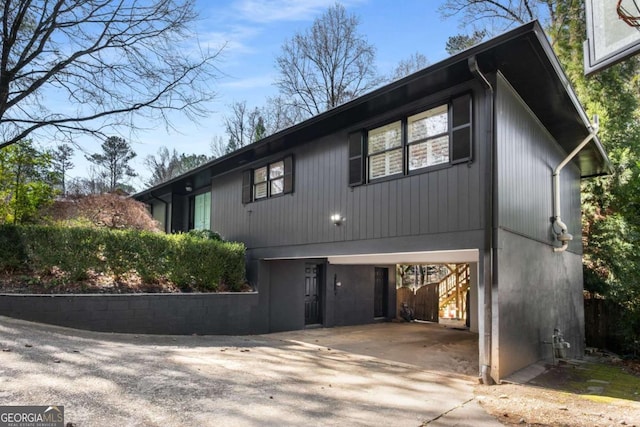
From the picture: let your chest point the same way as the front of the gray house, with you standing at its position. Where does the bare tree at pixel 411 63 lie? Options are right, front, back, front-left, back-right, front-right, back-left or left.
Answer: back-right

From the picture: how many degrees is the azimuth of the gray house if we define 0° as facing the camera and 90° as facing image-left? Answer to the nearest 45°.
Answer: approximately 45°

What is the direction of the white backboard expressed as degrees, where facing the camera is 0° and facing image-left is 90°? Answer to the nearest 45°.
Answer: approximately 45°

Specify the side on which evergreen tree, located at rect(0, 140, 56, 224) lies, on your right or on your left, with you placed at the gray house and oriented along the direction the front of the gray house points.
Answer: on your right

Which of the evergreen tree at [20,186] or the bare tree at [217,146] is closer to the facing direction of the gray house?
the evergreen tree

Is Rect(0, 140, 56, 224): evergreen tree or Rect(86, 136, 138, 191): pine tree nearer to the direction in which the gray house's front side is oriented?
the evergreen tree

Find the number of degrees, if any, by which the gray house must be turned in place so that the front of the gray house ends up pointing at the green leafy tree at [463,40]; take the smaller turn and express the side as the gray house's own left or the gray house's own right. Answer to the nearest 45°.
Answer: approximately 135° to the gray house's own right

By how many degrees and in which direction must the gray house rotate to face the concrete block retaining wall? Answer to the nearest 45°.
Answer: approximately 45° to its right

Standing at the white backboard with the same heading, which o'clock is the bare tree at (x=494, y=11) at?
The bare tree is roughly at 4 o'clock from the white backboard.
